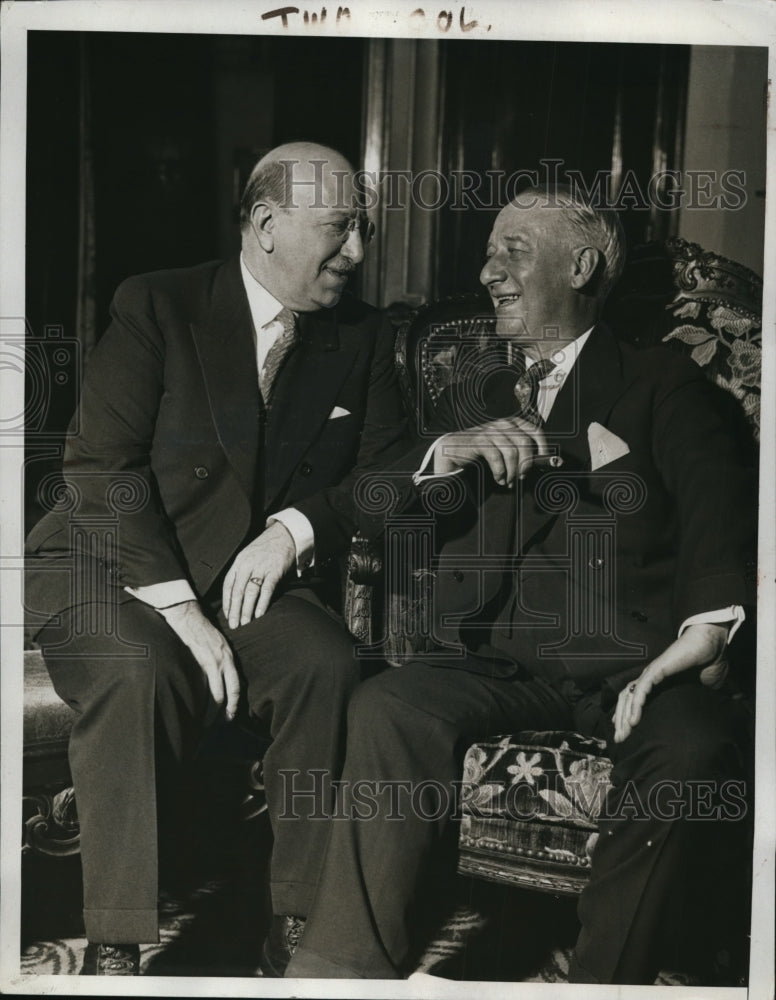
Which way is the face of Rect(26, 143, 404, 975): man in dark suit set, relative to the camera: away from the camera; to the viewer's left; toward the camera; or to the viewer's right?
to the viewer's right

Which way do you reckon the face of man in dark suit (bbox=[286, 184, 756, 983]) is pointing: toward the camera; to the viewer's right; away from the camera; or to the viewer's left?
to the viewer's left

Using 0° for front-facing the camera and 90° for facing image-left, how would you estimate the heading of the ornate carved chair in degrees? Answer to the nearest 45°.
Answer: approximately 0°
